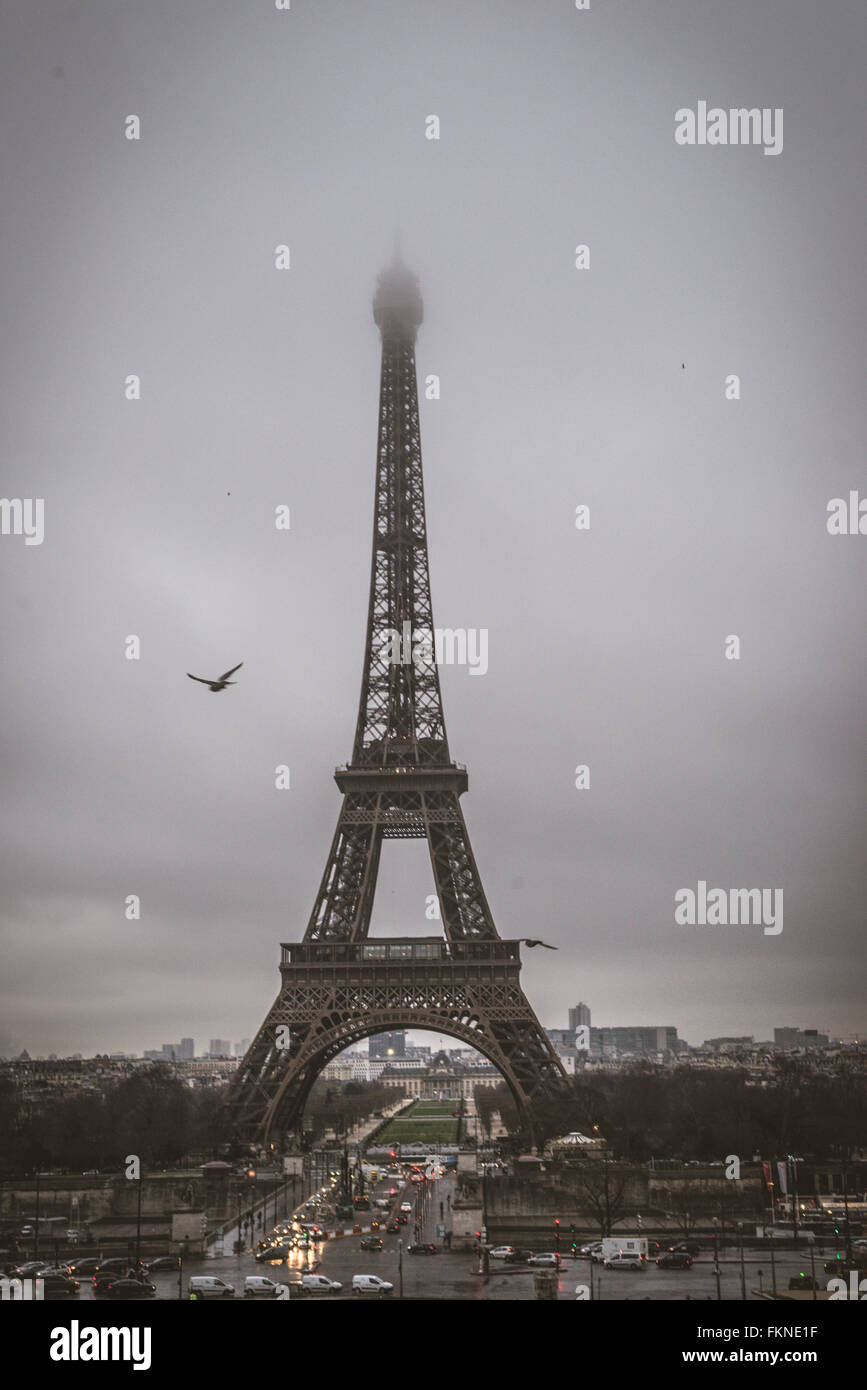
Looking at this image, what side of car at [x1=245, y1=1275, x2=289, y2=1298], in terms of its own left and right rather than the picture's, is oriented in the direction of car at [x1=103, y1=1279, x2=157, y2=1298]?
back

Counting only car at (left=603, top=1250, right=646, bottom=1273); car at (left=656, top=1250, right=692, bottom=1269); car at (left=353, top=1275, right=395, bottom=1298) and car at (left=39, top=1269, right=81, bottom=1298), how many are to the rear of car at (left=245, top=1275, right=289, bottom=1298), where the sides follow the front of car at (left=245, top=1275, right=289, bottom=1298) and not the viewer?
1

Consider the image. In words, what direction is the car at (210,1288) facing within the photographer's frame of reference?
facing to the right of the viewer

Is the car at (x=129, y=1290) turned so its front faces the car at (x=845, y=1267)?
yes

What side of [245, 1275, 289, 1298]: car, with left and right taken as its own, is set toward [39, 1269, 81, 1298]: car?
back

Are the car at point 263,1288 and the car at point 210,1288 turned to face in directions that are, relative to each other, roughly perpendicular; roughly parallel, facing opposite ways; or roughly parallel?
roughly parallel

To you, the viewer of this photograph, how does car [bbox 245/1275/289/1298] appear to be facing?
facing to the right of the viewer

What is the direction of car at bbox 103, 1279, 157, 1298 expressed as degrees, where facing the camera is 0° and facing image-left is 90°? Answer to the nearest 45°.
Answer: approximately 270°
